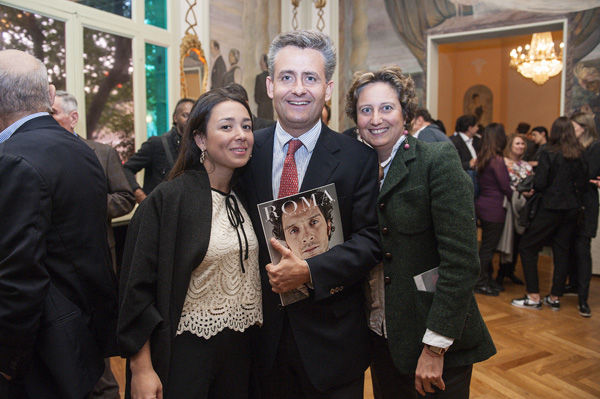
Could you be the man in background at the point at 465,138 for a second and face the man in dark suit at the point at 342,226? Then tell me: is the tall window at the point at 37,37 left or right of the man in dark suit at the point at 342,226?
right

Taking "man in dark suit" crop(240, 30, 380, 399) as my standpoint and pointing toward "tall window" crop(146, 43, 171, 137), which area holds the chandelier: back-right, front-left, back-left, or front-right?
front-right

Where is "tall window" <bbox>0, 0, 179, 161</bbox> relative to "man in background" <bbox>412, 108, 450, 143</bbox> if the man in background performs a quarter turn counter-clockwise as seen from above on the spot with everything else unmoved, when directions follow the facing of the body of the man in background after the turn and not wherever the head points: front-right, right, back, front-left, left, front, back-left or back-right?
right

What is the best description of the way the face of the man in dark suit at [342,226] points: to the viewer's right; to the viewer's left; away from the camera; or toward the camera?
toward the camera

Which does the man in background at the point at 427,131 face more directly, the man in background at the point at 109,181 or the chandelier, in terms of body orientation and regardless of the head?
the man in background

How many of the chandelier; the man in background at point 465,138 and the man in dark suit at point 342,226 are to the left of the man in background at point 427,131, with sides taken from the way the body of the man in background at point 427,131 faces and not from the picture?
1

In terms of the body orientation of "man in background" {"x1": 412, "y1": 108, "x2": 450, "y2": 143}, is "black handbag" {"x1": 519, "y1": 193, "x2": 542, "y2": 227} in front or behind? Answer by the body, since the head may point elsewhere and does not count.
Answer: behind

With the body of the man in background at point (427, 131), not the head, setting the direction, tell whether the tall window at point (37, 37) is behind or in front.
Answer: in front
